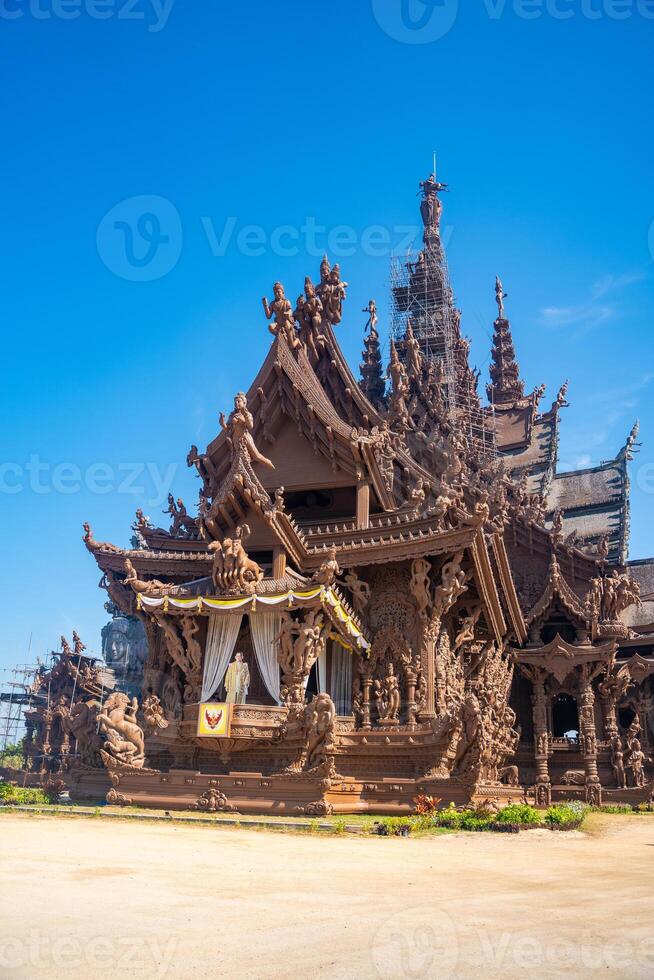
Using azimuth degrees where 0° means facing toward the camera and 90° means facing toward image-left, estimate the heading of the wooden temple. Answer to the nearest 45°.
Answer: approximately 45°

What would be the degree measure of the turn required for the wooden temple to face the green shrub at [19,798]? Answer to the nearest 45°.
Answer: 0° — it already faces it

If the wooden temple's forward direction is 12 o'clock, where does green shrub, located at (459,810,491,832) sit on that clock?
The green shrub is roughly at 10 o'clock from the wooden temple.
